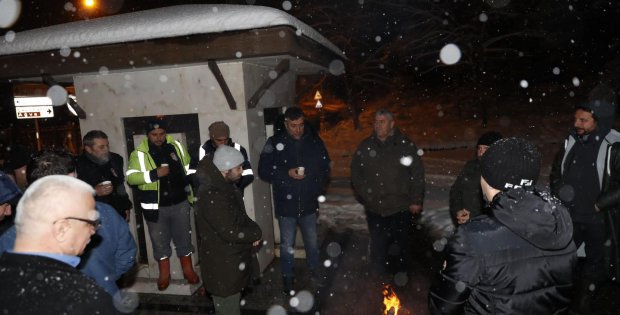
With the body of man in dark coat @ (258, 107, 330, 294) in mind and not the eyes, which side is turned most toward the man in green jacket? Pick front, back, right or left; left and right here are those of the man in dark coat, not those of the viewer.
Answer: right

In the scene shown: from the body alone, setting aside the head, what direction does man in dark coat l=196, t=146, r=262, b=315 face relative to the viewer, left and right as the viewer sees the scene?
facing to the right of the viewer

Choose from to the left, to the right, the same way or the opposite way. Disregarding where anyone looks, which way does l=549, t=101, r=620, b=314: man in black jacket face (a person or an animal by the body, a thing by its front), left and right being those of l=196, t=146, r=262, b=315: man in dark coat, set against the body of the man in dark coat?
the opposite way

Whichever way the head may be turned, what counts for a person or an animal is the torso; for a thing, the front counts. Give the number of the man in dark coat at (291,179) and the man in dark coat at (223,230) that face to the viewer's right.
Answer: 1

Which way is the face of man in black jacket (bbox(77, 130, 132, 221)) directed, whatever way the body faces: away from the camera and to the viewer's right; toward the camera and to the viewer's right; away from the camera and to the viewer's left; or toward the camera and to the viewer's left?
toward the camera and to the viewer's right

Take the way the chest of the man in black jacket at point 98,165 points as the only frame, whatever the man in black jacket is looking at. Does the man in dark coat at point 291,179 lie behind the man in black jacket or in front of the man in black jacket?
in front

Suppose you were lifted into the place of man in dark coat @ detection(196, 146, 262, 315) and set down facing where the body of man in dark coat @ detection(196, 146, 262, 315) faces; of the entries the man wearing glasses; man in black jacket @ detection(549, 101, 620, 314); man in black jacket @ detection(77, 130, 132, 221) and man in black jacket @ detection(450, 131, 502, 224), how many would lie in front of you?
2

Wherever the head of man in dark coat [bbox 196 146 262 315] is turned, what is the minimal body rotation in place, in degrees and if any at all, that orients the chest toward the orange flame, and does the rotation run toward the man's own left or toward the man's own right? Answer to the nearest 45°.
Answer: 0° — they already face it

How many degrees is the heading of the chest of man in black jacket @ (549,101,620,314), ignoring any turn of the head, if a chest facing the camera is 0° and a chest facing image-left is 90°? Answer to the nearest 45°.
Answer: approximately 45°

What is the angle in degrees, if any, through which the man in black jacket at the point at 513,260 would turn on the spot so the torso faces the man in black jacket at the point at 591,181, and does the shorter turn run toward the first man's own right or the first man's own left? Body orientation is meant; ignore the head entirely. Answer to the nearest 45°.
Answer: approximately 45° to the first man's own right

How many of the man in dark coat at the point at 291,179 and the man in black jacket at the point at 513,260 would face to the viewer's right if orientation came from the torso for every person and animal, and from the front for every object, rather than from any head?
0

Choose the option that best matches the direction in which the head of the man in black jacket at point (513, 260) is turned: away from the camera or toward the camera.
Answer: away from the camera

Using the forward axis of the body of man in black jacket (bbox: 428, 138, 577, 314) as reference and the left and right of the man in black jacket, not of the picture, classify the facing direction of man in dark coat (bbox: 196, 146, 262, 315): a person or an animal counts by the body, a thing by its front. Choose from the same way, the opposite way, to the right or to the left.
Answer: to the right

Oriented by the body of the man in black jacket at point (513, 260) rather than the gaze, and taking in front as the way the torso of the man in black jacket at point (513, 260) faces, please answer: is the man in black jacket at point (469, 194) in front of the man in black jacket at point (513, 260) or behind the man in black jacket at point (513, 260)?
in front
